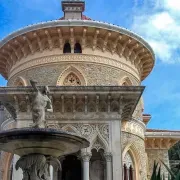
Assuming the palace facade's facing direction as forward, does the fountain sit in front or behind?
in front

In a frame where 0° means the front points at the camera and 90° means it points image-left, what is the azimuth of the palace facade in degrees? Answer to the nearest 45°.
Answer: approximately 0°
